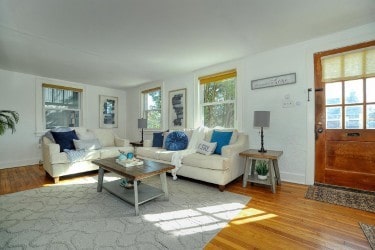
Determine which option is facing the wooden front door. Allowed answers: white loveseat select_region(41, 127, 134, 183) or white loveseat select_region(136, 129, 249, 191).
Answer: white loveseat select_region(41, 127, 134, 183)

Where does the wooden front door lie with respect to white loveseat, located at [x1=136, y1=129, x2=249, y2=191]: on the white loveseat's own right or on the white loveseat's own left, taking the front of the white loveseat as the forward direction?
on the white loveseat's own left

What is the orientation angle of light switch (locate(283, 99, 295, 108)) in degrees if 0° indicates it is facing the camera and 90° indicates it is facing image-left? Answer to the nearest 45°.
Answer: approximately 0°

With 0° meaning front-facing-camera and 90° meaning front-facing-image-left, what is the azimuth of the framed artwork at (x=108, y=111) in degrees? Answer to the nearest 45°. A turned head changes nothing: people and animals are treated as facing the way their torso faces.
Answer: approximately 315°

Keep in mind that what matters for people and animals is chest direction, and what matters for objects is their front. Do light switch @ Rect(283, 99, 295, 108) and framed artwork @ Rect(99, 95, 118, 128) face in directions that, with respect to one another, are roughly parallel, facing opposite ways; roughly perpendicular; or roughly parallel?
roughly perpendicular

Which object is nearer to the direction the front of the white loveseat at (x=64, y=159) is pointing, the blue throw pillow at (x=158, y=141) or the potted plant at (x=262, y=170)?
the potted plant

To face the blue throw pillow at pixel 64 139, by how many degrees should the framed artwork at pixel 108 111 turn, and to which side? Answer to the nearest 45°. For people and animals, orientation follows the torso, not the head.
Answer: approximately 45° to its right
